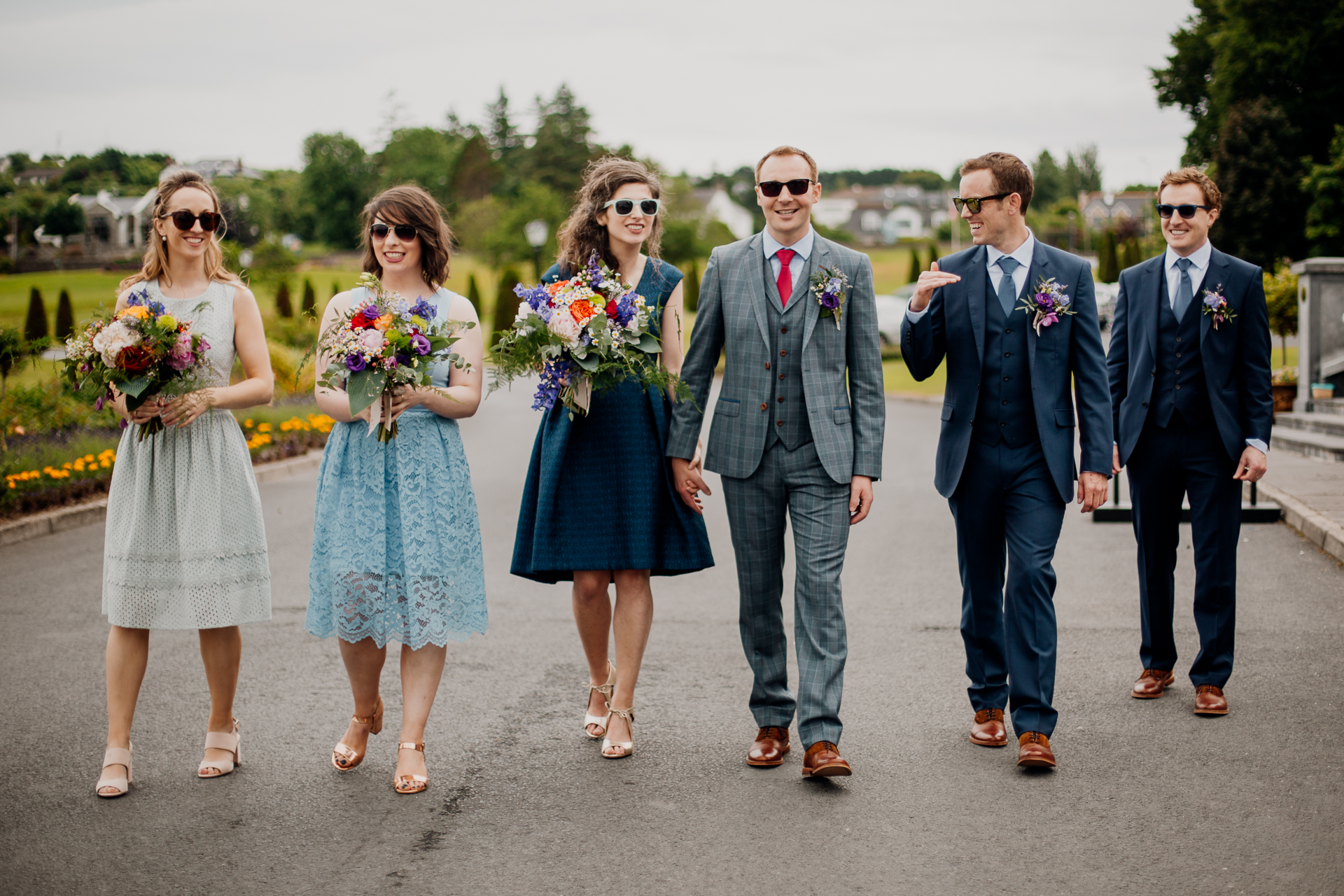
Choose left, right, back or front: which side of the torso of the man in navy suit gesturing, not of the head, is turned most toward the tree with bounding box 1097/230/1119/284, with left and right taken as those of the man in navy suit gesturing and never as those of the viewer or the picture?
back

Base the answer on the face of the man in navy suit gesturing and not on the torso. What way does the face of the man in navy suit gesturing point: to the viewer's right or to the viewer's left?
to the viewer's left

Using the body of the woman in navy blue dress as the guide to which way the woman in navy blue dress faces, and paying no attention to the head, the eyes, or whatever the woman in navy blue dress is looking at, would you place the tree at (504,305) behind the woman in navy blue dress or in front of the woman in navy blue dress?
behind

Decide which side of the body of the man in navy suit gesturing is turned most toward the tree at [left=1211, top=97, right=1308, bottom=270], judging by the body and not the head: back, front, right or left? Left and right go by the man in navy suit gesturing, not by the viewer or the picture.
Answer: back

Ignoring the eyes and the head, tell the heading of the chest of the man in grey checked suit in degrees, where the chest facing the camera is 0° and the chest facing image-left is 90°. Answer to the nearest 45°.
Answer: approximately 0°

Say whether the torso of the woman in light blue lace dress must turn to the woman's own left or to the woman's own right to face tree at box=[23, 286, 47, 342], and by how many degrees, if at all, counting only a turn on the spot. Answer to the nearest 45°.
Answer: approximately 180°

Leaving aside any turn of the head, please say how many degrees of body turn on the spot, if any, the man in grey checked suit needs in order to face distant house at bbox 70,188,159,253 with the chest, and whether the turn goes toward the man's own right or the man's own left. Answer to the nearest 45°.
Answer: approximately 135° to the man's own right

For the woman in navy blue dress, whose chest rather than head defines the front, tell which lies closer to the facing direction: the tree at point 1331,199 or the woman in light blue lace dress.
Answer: the woman in light blue lace dress

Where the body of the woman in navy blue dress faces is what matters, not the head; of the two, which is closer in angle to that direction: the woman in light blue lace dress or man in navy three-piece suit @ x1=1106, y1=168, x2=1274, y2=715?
the woman in light blue lace dress

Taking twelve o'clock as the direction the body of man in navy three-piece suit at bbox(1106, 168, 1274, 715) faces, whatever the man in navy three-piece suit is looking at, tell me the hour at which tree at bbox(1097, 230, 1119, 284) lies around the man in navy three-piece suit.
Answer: The tree is roughly at 6 o'clock from the man in navy three-piece suit.
